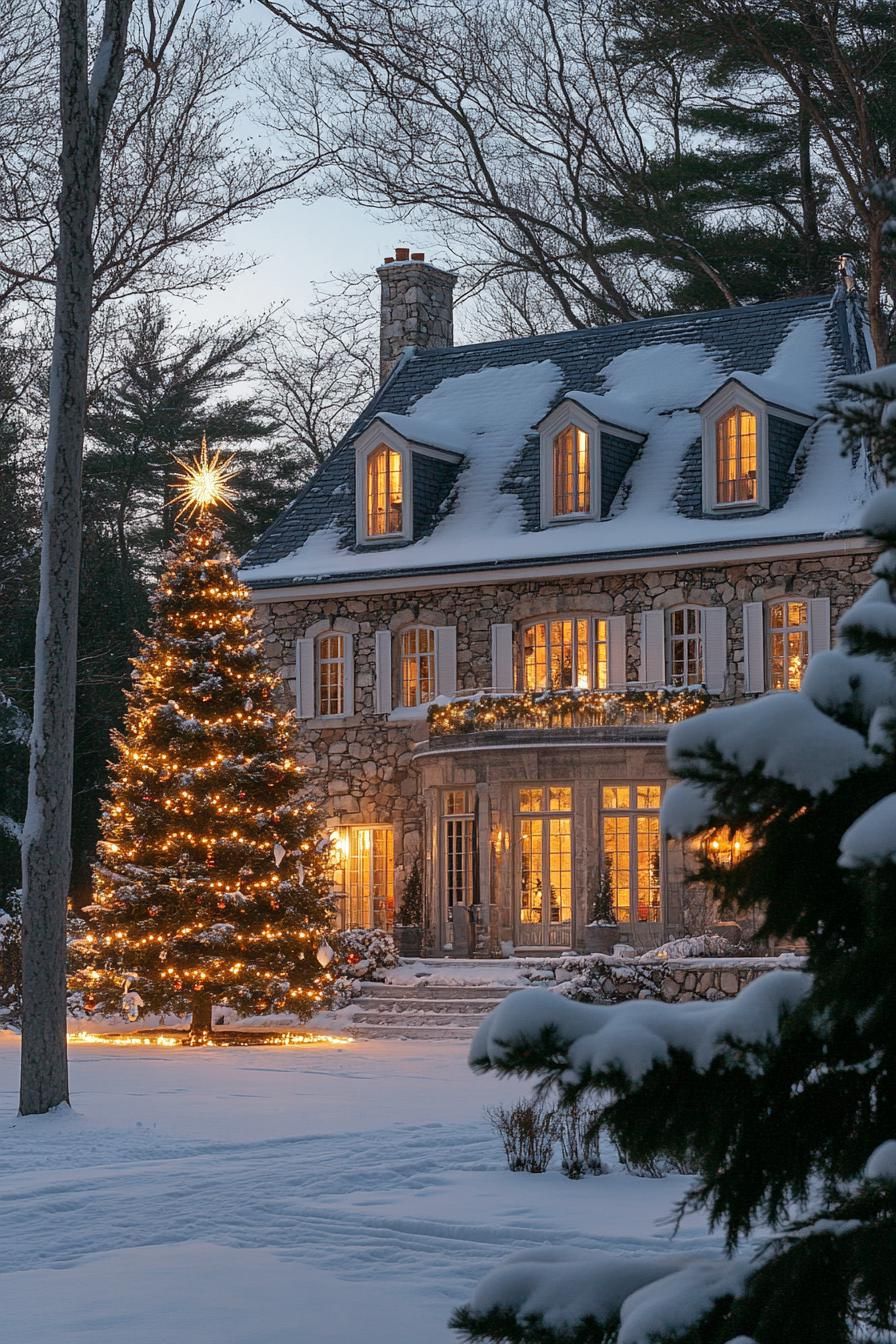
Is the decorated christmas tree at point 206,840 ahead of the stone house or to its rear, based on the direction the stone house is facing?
ahead

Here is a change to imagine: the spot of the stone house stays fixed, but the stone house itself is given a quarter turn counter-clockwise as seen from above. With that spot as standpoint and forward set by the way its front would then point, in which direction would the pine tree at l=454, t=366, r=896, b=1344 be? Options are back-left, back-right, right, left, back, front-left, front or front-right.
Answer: front-right

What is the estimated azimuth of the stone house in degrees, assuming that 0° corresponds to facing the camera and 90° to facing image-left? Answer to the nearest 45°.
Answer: approximately 45°
